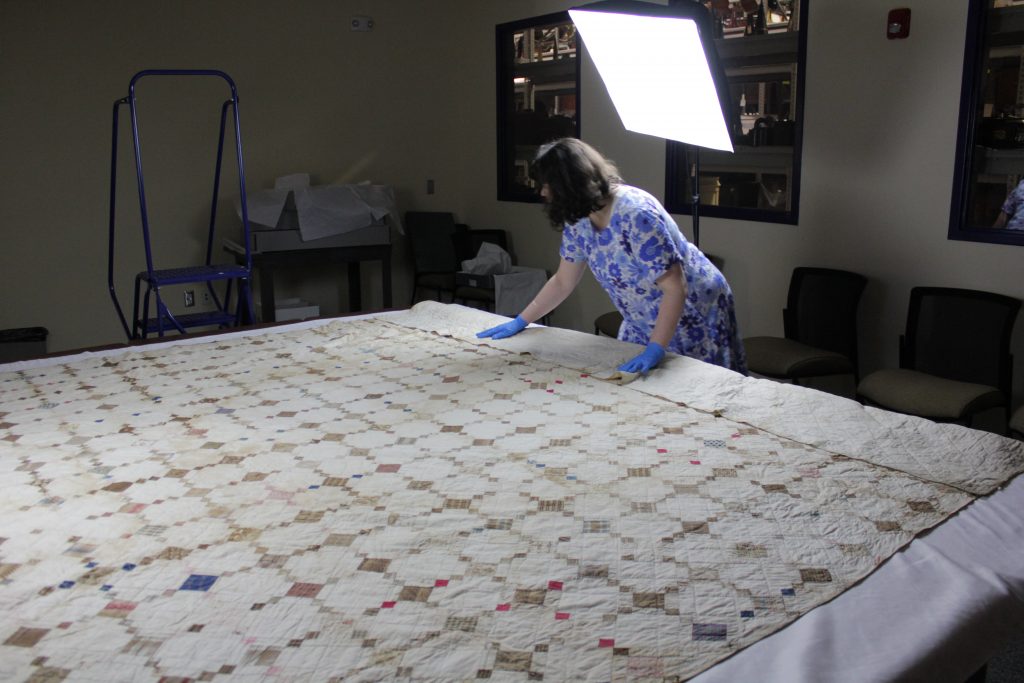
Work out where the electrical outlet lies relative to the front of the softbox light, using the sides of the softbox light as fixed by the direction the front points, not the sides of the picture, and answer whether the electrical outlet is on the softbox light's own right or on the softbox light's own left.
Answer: on the softbox light's own right

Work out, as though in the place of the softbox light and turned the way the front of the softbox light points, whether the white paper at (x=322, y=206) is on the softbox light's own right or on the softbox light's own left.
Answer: on the softbox light's own right

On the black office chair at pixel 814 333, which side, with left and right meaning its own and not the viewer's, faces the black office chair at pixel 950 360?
left

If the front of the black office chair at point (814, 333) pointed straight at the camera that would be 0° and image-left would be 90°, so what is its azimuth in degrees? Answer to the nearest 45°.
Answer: approximately 45°

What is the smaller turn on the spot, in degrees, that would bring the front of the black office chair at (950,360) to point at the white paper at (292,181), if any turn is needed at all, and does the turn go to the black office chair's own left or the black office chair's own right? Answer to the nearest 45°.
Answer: approximately 45° to the black office chair's own right

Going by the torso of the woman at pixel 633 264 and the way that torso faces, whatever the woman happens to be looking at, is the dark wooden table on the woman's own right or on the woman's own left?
on the woman's own right

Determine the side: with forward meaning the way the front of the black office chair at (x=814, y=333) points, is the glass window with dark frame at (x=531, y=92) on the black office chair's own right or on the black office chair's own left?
on the black office chair's own right

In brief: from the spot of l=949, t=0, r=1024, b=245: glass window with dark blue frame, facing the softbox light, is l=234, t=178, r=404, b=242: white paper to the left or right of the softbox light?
right
